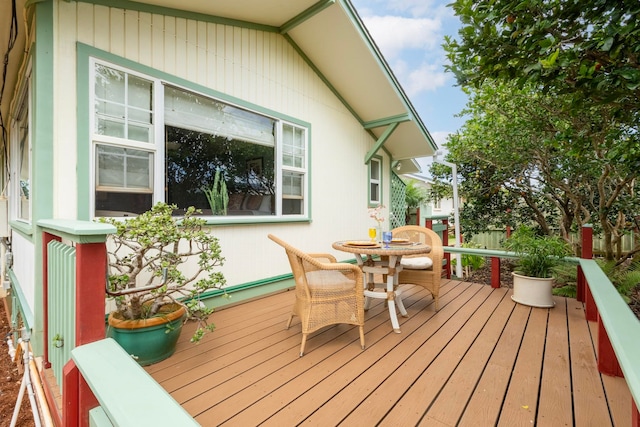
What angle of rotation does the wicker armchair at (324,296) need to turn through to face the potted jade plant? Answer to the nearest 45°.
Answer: approximately 180°

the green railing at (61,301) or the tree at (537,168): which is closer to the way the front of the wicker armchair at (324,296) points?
the tree

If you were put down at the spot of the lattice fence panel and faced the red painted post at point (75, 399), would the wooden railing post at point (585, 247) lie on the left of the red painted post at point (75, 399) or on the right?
left

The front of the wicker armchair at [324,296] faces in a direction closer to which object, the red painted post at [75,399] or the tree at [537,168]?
the tree

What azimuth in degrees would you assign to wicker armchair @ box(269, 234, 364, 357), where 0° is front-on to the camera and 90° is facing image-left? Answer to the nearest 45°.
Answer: approximately 270°

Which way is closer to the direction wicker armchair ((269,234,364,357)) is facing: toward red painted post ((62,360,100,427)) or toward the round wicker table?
the round wicker table

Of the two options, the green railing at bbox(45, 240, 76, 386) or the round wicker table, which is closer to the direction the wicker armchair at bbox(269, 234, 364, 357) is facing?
the round wicker table

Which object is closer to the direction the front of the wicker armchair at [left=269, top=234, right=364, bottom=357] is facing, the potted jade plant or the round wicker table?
the round wicker table
